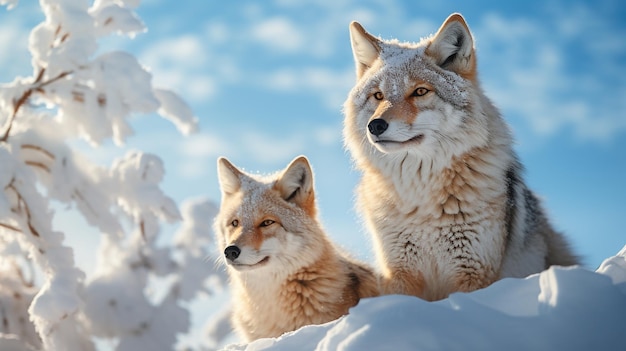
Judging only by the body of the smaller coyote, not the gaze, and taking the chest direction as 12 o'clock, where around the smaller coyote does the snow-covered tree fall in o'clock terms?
The snow-covered tree is roughly at 3 o'clock from the smaller coyote.

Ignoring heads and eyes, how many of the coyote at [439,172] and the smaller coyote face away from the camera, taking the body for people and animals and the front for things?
0

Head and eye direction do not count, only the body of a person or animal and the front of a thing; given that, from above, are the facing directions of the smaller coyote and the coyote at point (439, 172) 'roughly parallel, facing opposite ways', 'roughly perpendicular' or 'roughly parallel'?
roughly parallel

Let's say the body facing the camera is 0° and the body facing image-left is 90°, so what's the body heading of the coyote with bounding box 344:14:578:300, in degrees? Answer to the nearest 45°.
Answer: approximately 45°

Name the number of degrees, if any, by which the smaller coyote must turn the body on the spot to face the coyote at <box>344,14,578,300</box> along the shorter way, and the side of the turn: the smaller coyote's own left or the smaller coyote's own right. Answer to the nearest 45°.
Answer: approximately 90° to the smaller coyote's own left

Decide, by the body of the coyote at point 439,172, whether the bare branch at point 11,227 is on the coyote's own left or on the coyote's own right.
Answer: on the coyote's own right

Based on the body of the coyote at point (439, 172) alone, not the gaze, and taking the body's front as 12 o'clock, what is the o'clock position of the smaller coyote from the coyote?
The smaller coyote is roughly at 2 o'clock from the coyote.

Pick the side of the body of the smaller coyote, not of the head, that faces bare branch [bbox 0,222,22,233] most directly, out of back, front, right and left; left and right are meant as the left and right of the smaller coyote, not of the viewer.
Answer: right
